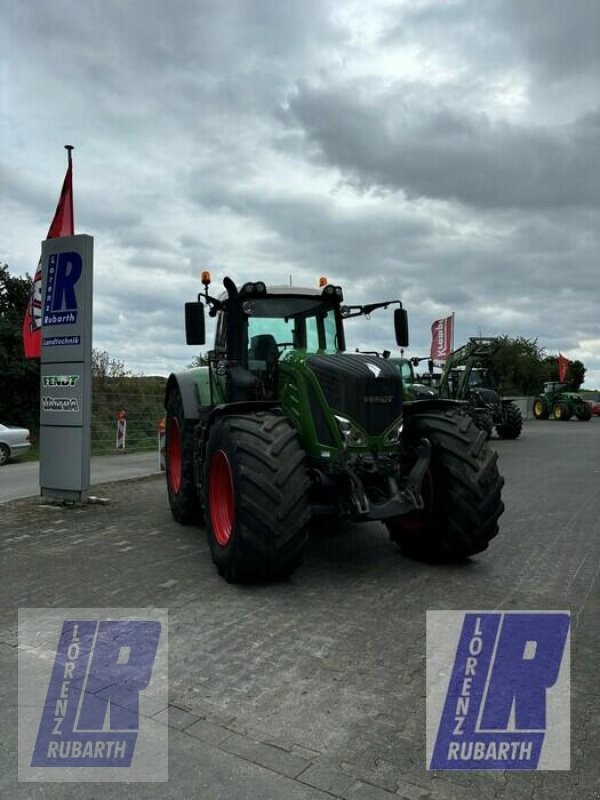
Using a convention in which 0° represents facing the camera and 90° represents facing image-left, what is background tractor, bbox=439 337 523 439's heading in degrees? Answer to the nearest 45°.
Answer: approximately 315°

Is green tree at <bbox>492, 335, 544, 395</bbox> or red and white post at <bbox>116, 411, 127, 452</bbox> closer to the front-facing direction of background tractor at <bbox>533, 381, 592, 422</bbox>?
the red and white post

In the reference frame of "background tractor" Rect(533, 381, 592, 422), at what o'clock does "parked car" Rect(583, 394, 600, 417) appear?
The parked car is roughly at 8 o'clock from the background tractor.

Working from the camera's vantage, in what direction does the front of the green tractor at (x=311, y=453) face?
facing the viewer and to the right of the viewer

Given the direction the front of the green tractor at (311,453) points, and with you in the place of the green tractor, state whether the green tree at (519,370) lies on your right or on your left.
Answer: on your left

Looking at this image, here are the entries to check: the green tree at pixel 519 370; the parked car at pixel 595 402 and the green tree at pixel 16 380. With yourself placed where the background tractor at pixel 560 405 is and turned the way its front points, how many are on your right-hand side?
1

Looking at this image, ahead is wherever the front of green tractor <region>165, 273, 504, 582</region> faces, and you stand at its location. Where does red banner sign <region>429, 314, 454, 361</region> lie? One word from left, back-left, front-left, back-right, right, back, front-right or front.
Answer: back-left

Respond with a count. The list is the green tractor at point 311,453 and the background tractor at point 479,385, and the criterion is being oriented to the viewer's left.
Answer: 0

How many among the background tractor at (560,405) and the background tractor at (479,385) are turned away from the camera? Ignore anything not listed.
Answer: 0

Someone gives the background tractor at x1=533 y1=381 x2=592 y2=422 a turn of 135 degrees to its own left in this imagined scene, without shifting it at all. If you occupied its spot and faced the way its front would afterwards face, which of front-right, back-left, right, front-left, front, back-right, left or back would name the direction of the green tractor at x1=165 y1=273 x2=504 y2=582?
back
